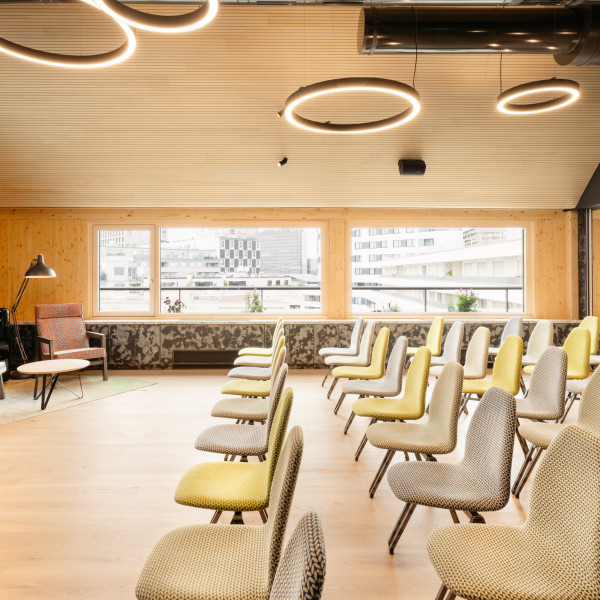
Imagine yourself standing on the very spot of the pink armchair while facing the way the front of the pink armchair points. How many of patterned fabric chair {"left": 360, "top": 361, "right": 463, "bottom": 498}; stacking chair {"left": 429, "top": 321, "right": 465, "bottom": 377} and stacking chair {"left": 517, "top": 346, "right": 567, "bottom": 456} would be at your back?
0

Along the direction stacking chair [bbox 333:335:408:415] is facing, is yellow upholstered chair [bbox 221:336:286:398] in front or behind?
in front

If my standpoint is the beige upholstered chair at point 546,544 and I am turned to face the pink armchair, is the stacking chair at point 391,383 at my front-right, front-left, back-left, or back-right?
front-right

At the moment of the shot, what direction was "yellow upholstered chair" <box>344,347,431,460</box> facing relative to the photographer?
facing to the left of the viewer

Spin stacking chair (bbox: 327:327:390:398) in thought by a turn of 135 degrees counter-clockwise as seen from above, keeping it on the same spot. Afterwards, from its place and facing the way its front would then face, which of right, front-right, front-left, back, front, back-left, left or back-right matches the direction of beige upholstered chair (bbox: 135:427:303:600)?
front-right

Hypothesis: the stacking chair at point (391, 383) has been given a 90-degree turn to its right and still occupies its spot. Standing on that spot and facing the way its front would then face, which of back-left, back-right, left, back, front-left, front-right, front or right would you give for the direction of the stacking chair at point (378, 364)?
front

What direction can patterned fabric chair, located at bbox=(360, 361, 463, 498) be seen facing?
to the viewer's left

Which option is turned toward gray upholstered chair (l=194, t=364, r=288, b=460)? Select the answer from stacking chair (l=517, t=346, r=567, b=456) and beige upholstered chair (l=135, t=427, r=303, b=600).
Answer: the stacking chair

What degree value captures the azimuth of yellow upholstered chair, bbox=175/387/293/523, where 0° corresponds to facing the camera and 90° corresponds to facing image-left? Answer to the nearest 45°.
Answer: approximately 90°

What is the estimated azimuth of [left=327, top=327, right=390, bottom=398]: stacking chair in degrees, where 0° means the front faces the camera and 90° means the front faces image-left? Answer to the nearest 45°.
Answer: approximately 90°

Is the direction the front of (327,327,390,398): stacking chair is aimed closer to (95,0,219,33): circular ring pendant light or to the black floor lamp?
the black floor lamp

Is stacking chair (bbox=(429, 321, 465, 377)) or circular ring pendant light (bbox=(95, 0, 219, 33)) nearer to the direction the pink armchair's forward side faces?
the stacking chair

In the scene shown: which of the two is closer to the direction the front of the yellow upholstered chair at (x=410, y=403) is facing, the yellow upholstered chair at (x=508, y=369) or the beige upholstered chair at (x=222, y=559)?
the beige upholstered chair

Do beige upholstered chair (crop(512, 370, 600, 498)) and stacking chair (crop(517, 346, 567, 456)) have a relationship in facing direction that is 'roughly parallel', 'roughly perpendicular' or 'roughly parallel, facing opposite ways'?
roughly parallel

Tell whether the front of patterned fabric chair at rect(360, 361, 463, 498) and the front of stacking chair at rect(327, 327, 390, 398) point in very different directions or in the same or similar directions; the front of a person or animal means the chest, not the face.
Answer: same or similar directions

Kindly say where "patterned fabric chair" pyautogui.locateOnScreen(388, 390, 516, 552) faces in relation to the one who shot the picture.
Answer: facing the viewer and to the left of the viewer
